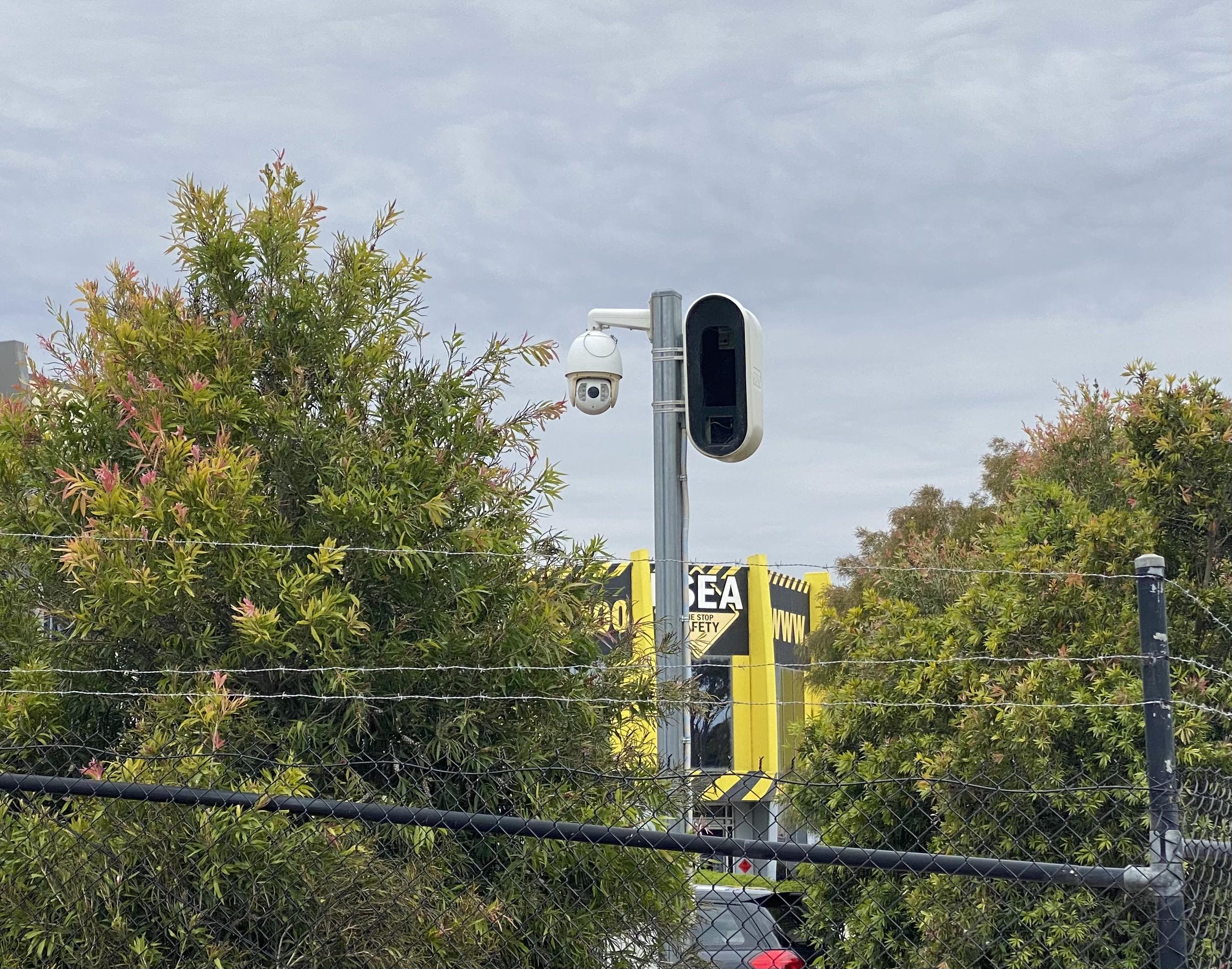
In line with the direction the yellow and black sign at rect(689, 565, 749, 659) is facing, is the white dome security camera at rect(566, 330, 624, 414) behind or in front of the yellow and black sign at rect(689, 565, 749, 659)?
in front

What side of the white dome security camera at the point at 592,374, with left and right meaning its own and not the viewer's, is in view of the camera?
front

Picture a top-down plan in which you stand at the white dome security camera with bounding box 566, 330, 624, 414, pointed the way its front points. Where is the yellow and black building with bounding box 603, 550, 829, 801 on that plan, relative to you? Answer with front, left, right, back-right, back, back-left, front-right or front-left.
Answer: back

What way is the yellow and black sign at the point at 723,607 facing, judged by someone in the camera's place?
facing the viewer

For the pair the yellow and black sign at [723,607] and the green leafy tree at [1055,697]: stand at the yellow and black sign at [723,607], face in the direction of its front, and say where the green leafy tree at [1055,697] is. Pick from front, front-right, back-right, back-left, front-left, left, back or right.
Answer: front

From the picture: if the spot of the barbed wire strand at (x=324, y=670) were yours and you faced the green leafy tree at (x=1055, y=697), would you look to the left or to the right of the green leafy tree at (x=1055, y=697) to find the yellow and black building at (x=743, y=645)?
left

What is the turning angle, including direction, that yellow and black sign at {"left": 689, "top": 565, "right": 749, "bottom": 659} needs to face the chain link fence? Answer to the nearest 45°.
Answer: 0° — it already faces it

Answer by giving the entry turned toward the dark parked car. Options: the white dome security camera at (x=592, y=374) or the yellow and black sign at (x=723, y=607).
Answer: the yellow and black sign

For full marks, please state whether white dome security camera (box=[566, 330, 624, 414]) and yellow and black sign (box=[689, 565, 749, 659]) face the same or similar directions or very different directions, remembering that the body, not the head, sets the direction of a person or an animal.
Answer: same or similar directions

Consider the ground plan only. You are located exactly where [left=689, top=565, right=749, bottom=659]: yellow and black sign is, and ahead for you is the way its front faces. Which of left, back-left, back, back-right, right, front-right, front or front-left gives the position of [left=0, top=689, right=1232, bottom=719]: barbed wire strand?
front

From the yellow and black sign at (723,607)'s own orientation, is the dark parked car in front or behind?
in front

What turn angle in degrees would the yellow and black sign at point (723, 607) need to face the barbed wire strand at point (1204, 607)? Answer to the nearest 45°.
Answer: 0° — it already faces it

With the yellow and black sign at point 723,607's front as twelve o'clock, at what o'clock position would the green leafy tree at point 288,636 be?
The green leafy tree is roughly at 12 o'clock from the yellow and black sign.

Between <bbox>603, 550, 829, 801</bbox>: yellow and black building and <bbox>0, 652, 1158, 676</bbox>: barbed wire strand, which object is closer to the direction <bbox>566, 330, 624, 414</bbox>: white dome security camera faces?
the barbed wire strand

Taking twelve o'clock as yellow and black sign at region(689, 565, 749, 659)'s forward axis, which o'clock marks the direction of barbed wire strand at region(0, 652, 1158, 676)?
The barbed wire strand is roughly at 12 o'clock from the yellow and black sign.
